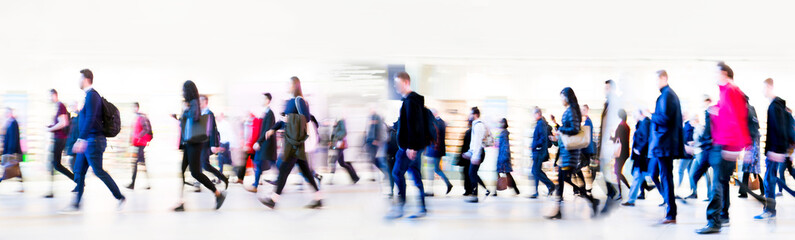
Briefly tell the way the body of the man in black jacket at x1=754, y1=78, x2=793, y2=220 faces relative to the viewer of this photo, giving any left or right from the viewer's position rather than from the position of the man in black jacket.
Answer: facing to the left of the viewer

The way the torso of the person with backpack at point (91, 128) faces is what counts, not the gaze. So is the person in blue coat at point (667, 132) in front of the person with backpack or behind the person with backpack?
behind

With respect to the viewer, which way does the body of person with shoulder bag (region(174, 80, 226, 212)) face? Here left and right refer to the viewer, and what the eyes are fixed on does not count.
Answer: facing to the left of the viewer

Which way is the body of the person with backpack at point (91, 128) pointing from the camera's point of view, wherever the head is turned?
to the viewer's left

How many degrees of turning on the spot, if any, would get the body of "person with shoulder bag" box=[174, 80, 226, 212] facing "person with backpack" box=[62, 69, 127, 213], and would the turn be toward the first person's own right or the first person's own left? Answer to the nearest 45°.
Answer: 0° — they already face them

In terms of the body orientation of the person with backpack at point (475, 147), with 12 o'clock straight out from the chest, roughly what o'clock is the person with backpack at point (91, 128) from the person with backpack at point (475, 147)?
the person with backpack at point (91, 128) is roughly at 11 o'clock from the person with backpack at point (475, 147).

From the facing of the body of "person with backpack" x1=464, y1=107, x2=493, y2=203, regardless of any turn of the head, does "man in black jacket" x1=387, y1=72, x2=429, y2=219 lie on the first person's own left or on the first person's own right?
on the first person's own left

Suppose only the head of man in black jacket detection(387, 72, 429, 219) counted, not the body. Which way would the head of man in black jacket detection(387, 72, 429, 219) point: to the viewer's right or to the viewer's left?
to the viewer's left

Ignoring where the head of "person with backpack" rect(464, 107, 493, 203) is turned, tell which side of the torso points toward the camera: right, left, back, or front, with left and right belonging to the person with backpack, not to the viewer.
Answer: left
